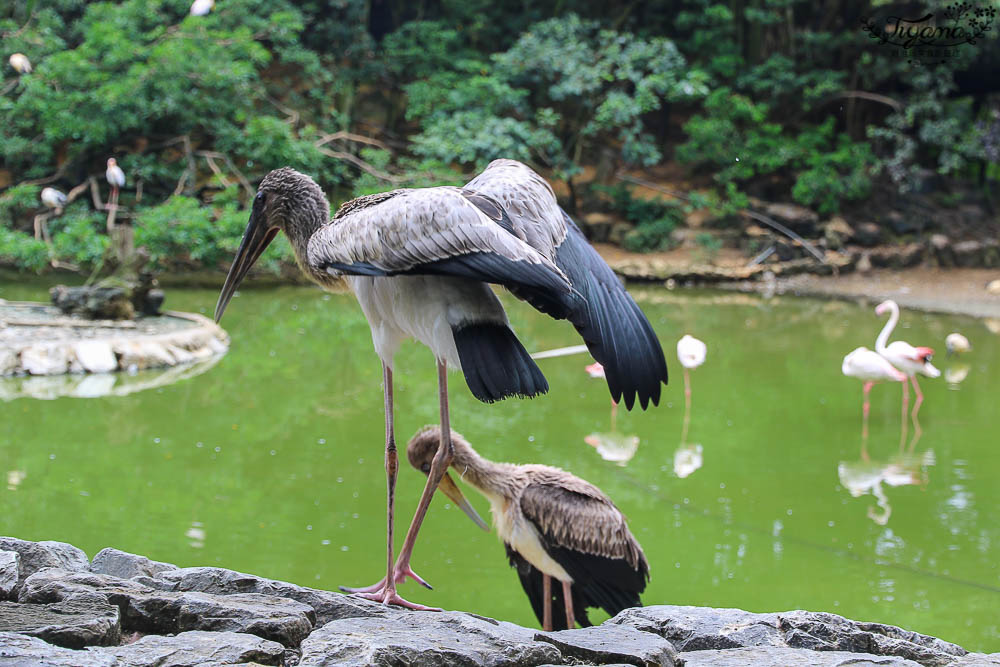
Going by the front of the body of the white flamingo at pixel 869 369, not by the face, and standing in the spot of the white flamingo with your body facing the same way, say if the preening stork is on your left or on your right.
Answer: on your left

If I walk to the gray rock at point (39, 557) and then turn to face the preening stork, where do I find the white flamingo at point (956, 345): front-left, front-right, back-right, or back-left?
front-left

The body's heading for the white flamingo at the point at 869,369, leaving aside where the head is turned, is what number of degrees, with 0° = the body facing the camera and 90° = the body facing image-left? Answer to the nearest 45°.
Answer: approximately 90°

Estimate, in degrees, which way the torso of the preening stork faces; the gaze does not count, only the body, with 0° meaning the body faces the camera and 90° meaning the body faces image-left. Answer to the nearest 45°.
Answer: approximately 45°

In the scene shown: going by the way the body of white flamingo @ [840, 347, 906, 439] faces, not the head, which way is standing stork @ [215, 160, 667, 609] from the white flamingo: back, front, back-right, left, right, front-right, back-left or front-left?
left

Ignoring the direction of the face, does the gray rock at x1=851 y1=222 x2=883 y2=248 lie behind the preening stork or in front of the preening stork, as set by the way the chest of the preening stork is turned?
behind

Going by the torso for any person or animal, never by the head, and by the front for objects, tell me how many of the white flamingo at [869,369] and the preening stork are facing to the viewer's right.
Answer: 0

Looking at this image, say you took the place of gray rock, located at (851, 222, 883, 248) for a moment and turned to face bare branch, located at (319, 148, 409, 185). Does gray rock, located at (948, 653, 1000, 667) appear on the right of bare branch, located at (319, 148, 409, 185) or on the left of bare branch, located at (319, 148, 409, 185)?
left
